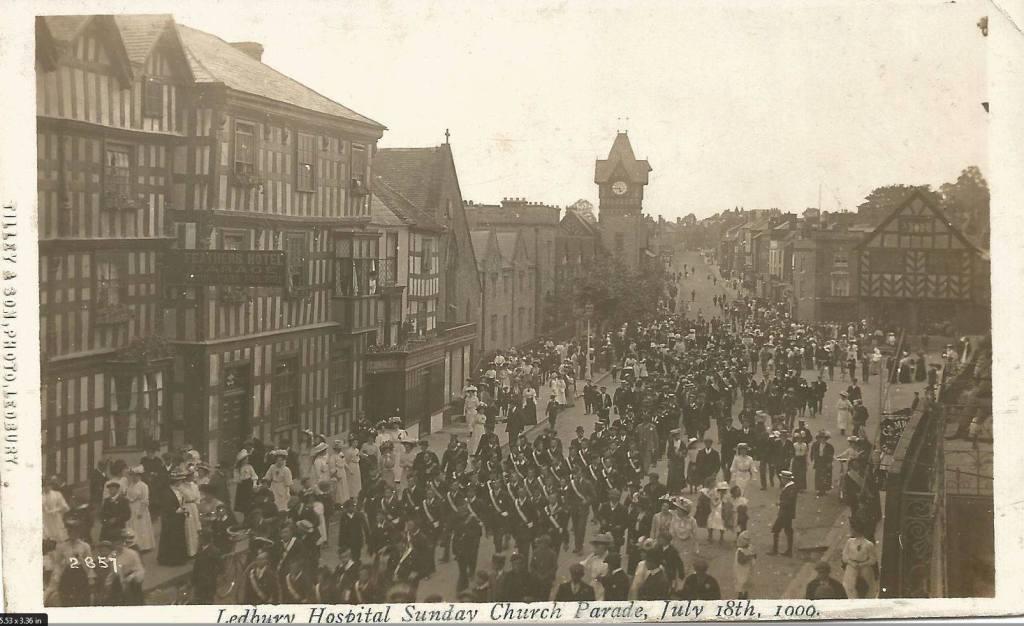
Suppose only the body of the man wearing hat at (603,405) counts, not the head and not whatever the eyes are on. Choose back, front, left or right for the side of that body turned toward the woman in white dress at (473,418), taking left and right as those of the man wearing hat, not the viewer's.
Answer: right

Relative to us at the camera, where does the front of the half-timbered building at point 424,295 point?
facing the viewer and to the right of the viewer

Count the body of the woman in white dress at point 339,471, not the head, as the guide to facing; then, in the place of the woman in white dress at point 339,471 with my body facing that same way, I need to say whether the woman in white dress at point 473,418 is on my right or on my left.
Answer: on my left

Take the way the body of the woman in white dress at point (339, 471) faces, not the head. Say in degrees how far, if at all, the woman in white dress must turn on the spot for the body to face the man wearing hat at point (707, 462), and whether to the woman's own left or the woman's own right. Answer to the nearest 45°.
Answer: approximately 45° to the woman's own left

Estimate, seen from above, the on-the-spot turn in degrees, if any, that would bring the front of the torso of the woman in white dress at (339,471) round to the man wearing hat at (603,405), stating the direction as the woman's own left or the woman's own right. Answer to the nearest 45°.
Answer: approximately 45° to the woman's own left

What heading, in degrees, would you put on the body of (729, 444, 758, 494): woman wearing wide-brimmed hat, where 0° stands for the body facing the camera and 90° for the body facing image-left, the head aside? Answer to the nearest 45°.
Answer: approximately 0°

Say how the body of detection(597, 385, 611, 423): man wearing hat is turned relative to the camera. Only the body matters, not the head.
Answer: toward the camera

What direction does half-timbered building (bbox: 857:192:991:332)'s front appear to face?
toward the camera
